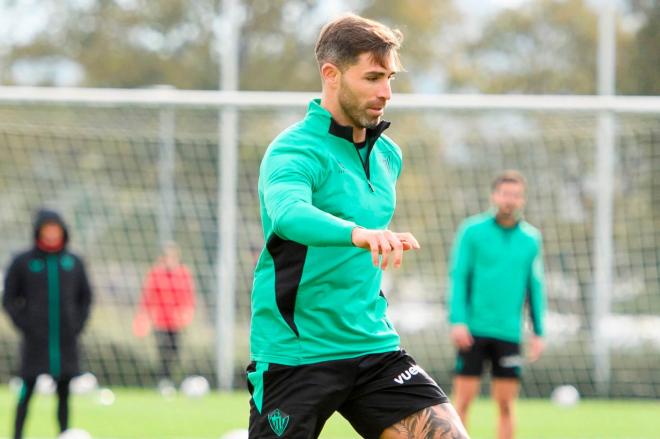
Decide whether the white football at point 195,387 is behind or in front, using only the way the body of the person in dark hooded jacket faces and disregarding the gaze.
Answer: behind

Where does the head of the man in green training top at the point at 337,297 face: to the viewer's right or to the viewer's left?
to the viewer's right

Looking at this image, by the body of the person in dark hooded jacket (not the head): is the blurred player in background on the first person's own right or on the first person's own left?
on the first person's own left

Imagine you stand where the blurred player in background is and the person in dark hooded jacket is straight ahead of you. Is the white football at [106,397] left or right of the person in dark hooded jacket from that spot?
right

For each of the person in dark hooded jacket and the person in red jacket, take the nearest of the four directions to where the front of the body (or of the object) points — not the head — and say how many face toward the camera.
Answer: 2

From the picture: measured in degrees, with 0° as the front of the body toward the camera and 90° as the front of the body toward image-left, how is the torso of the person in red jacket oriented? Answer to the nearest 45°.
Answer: approximately 0°
